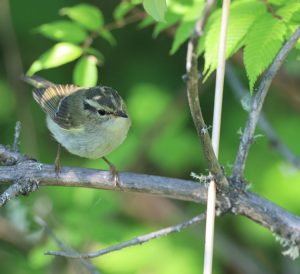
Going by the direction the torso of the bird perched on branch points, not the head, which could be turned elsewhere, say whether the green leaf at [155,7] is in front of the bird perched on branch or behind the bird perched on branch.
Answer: in front

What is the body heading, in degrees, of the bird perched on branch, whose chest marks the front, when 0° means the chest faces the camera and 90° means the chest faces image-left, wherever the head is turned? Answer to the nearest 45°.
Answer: approximately 315°
